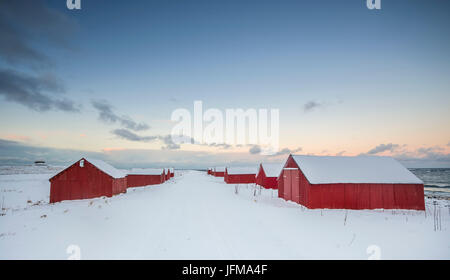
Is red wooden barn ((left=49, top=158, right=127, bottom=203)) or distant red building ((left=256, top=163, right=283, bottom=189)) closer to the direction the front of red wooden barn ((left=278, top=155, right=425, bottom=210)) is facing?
the red wooden barn

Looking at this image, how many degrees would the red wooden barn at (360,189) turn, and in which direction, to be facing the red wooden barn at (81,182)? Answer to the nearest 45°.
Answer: approximately 45° to its right

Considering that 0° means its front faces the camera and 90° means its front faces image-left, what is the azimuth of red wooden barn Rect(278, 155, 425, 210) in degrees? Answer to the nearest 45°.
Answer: approximately 45°

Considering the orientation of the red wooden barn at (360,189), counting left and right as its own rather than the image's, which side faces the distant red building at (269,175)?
right
